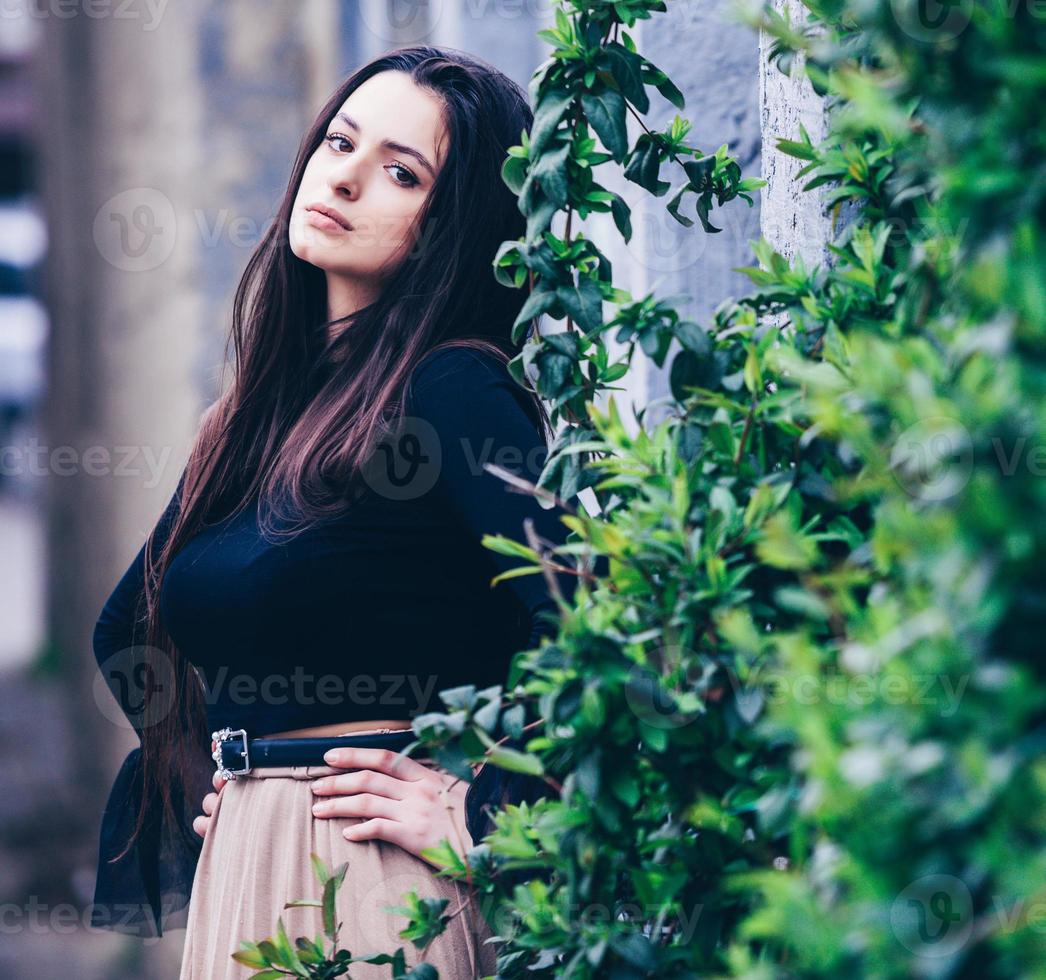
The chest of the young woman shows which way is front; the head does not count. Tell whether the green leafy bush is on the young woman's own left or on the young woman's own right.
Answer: on the young woman's own left

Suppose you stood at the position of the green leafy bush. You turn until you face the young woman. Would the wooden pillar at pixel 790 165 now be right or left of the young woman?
right

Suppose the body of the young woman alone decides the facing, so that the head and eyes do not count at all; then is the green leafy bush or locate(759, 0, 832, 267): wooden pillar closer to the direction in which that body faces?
the green leafy bush

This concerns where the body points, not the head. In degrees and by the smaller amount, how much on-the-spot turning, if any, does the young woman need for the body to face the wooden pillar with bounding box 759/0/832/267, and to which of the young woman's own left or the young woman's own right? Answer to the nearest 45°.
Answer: approximately 135° to the young woman's own left

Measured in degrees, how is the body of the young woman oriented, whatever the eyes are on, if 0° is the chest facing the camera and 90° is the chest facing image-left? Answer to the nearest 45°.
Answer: approximately 45°
